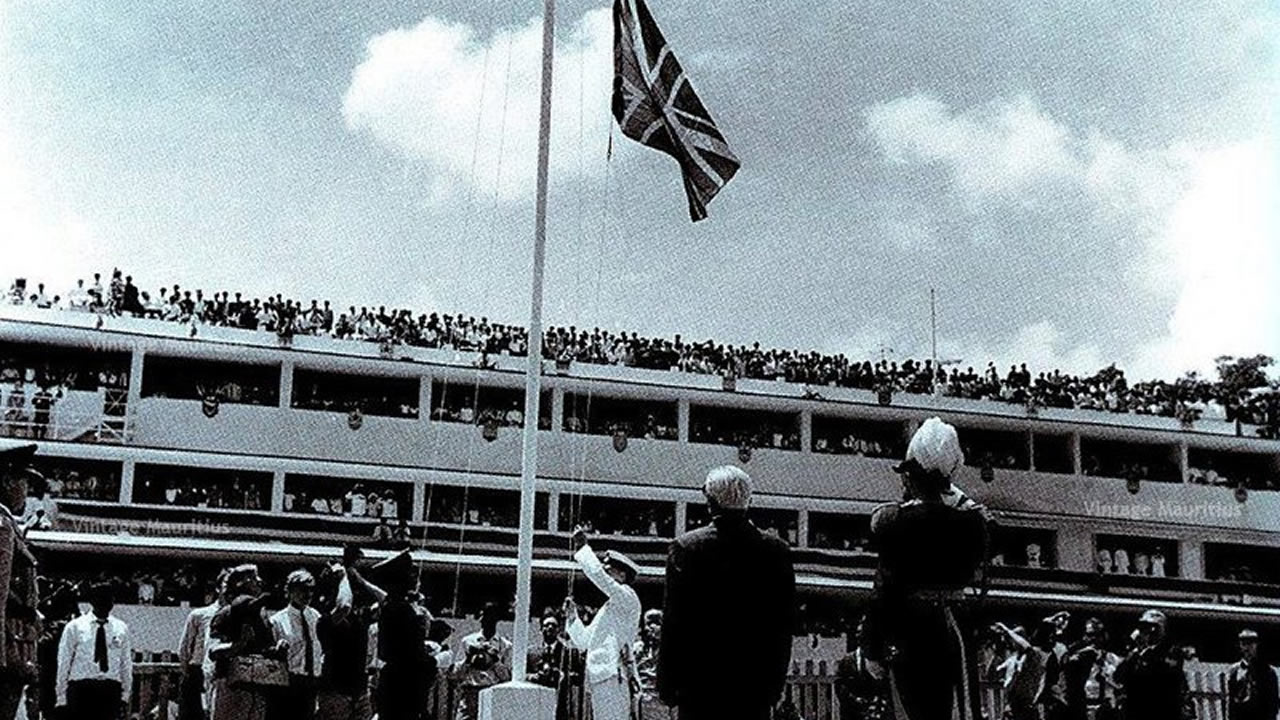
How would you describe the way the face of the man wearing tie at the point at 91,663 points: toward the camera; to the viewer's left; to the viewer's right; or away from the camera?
toward the camera

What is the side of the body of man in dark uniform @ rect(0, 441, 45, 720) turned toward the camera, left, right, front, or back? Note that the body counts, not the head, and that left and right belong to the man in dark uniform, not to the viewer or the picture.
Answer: right

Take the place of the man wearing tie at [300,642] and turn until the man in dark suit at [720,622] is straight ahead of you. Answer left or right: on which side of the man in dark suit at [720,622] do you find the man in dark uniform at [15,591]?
right

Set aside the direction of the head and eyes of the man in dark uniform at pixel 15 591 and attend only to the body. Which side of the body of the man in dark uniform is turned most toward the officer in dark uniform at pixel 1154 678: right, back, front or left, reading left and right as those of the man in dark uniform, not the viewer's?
front

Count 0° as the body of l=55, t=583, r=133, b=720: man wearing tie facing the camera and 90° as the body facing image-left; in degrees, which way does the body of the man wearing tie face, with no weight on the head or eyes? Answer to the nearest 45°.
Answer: approximately 0°

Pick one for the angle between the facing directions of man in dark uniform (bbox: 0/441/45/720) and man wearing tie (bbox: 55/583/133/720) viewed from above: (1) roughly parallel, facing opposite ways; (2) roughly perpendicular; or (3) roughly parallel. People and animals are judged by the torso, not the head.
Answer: roughly perpendicular

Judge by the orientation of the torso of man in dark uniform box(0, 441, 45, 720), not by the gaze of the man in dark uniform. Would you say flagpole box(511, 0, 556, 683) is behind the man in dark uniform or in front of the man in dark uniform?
in front

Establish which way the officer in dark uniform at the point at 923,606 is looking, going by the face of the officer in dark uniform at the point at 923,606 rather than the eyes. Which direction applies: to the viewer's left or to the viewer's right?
to the viewer's left

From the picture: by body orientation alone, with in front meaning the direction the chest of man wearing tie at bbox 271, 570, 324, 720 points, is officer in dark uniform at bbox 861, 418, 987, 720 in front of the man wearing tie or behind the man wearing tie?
in front

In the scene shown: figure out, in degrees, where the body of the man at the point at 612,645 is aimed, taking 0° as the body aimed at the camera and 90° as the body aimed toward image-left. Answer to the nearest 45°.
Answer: approximately 90°

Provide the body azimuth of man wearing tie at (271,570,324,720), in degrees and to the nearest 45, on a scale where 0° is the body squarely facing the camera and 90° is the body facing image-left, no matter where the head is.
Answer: approximately 315°

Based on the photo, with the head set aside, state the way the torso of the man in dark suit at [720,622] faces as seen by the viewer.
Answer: away from the camera
